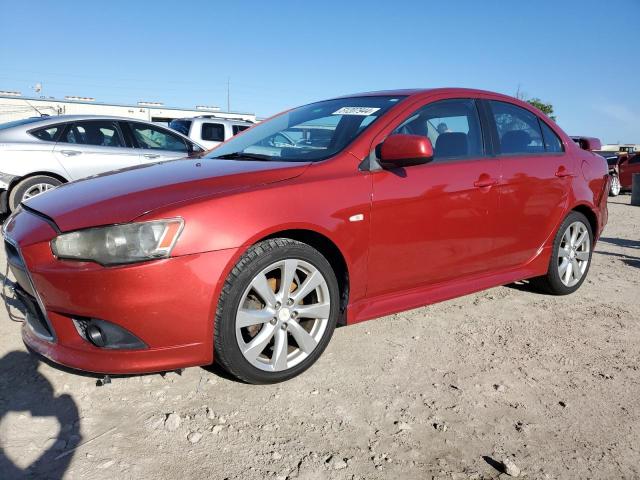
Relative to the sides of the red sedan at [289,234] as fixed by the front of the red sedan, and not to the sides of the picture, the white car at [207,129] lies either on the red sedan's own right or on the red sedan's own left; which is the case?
on the red sedan's own right

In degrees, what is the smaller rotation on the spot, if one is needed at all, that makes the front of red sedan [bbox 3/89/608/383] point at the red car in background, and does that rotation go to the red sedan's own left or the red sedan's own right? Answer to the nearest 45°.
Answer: approximately 180°

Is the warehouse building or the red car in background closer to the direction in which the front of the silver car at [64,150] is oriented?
the red car in background

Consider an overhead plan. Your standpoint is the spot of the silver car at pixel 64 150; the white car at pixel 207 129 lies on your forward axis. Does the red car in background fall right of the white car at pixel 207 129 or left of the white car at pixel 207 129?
right

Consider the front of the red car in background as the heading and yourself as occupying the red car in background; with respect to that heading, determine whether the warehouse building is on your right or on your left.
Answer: on your right

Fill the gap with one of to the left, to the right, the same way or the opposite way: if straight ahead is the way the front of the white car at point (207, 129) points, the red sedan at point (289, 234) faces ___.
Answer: the opposite way

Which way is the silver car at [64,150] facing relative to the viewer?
to the viewer's right

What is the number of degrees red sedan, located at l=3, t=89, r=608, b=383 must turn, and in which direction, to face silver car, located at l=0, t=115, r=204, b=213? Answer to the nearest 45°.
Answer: approximately 90° to its right

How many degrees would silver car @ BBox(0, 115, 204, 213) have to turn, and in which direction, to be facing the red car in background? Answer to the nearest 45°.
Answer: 0° — it already faces it

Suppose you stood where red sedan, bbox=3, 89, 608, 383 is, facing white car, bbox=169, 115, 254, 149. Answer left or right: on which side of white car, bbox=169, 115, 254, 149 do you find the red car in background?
right

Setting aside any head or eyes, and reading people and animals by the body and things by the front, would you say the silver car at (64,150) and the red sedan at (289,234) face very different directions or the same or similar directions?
very different directions

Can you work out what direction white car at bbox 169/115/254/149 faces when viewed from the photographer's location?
facing away from the viewer and to the right of the viewer

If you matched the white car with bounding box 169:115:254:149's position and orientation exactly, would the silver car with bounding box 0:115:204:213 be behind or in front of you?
behind
